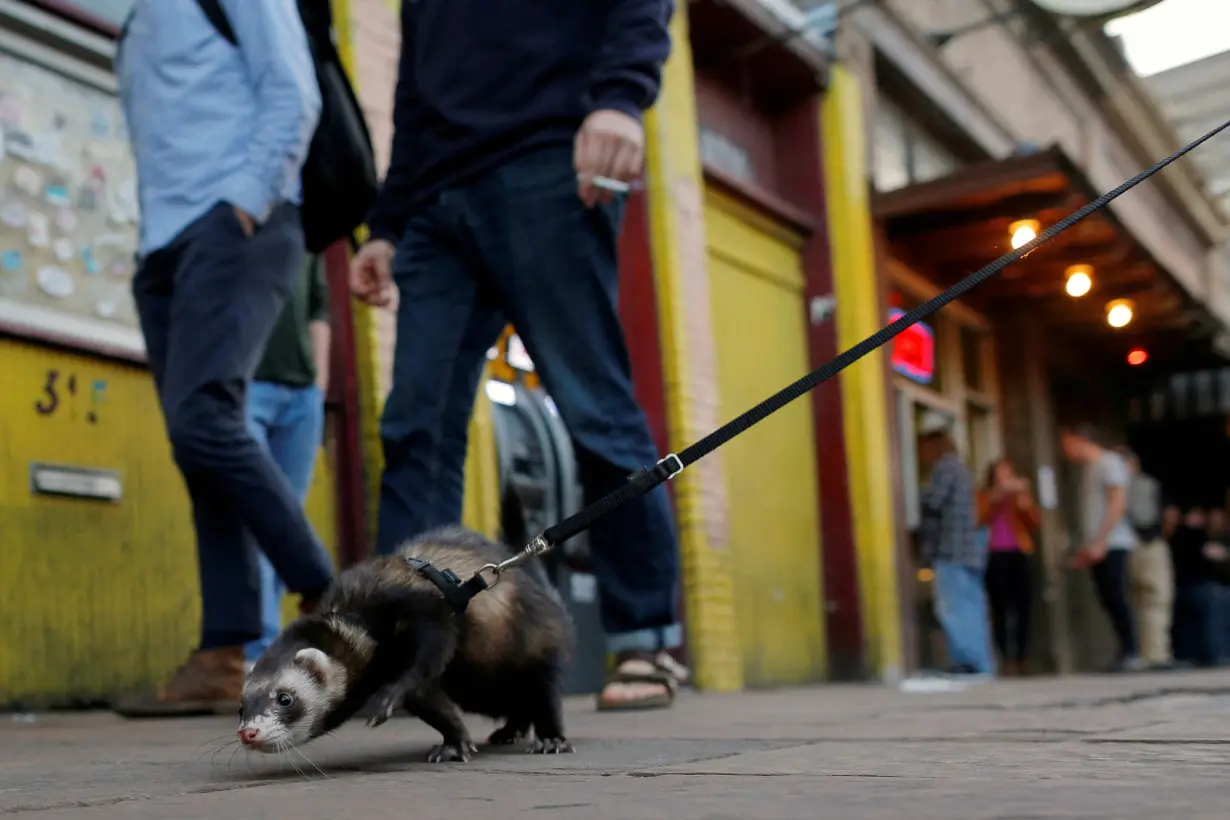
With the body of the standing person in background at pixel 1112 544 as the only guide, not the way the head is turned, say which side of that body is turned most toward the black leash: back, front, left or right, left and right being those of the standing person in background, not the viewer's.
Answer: left

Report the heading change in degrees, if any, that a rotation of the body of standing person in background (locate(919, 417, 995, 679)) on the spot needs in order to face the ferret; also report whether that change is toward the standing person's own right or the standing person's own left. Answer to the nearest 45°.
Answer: approximately 90° to the standing person's own left

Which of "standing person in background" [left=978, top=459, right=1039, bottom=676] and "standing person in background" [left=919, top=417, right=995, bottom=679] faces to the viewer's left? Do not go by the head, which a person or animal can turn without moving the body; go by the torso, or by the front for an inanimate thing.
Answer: "standing person in background" [left=919, top=417, right=995, bottom=679]

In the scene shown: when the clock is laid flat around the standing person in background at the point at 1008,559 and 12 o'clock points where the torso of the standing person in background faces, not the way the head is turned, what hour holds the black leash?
The black leash is roughly at 12 o'clock from the standing person in background.

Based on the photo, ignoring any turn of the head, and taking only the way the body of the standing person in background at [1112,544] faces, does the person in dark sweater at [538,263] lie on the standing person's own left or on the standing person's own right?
on the standing person's own left

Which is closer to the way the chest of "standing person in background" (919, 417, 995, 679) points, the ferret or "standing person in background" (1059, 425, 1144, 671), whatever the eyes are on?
the ferret

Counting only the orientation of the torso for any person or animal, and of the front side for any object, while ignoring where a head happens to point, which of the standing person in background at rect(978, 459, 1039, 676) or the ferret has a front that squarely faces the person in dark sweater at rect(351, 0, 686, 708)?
the standing person in background

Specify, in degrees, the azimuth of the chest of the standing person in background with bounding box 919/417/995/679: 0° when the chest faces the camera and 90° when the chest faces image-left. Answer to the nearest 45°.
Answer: approximately 90°

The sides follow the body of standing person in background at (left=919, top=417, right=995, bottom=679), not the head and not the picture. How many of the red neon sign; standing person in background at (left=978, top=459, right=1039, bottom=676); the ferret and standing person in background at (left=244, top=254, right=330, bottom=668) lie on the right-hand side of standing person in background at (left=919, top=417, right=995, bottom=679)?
2
